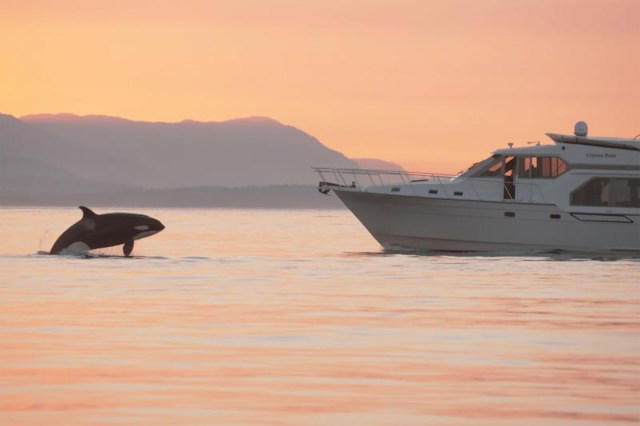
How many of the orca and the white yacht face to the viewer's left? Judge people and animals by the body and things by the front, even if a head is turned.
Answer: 1

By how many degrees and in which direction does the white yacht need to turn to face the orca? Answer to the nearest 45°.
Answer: approximately 45° to its left

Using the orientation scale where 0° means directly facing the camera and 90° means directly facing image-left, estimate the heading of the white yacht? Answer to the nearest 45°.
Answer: approximately 90°

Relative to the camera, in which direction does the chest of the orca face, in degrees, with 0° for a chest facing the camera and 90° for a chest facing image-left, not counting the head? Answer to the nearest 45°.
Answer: approximately 270°

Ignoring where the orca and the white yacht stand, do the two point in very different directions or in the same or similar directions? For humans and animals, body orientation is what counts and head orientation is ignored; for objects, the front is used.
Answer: very different directions

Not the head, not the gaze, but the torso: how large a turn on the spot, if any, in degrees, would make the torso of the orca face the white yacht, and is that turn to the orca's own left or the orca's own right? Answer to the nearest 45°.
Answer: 0° — it already faces it
